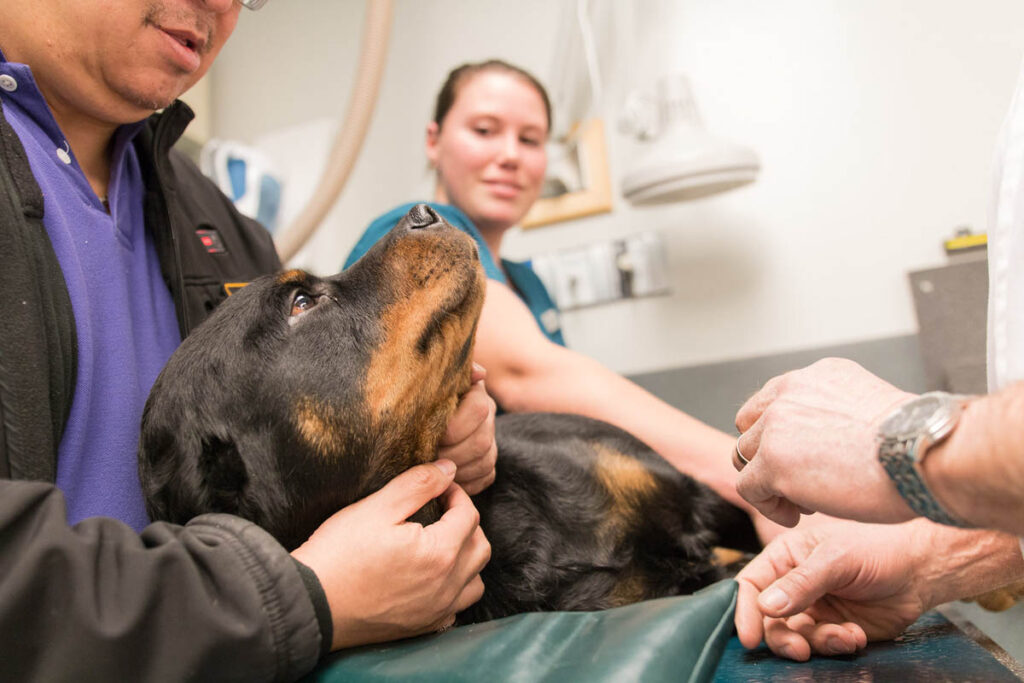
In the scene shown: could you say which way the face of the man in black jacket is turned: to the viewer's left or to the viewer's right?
to the viewer's right

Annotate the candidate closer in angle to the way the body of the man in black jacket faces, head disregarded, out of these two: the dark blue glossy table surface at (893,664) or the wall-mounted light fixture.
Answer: the dark blue glossy table surface

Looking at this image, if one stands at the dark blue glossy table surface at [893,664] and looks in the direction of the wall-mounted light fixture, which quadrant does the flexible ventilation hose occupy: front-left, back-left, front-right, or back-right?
front-left

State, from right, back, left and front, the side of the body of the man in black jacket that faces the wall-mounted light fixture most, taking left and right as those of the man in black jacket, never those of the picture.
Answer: left

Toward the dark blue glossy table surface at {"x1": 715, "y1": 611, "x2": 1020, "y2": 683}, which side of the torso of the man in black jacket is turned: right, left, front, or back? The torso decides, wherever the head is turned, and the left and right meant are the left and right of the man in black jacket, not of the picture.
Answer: front

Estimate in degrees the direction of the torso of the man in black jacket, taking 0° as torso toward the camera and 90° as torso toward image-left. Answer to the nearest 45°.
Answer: approximately 315°
